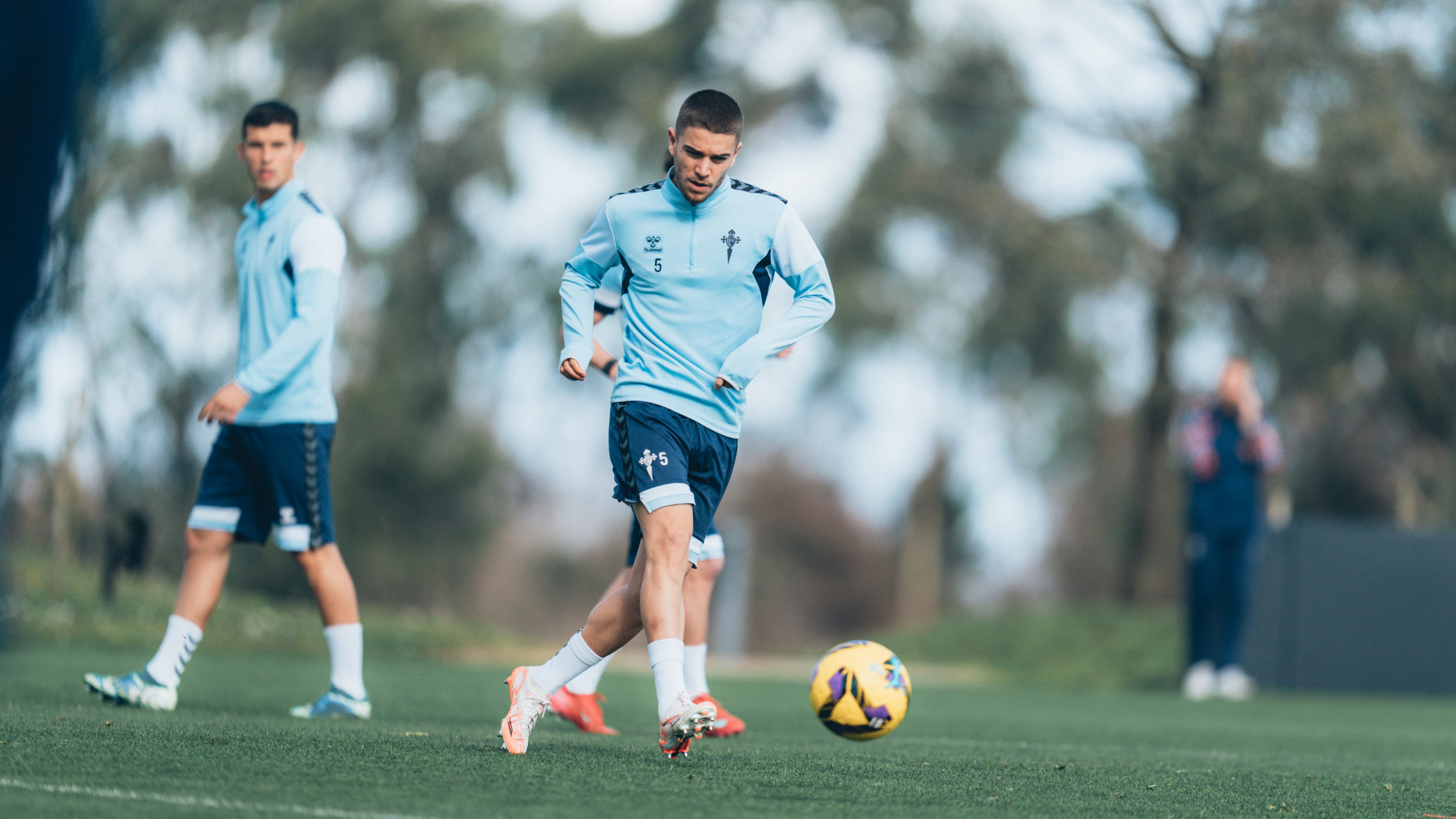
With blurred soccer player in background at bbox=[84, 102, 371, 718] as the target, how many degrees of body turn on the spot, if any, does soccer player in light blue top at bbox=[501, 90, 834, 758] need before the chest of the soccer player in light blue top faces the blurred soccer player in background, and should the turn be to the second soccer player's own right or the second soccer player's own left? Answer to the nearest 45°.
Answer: approximately 135° to the second soccer player's own right

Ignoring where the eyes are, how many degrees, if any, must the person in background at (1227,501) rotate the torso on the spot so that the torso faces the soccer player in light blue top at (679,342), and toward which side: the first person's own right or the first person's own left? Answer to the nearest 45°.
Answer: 0° — they already face them

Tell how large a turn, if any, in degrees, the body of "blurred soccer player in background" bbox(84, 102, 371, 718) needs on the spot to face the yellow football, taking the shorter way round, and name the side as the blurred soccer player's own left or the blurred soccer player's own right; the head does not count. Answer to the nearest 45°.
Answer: approximately 90° to the blurred soccer player's own left

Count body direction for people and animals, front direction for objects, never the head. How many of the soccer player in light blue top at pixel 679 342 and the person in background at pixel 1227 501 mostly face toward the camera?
2

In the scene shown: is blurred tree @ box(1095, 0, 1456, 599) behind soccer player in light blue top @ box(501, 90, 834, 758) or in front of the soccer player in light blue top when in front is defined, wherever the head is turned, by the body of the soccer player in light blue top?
behind

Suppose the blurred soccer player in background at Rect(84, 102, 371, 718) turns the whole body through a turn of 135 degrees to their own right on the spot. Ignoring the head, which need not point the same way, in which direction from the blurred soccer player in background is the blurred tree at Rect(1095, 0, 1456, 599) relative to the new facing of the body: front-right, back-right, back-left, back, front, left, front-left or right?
front-right

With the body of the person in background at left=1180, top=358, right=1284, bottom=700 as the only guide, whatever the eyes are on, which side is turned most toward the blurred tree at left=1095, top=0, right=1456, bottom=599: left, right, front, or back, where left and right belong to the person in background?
back
